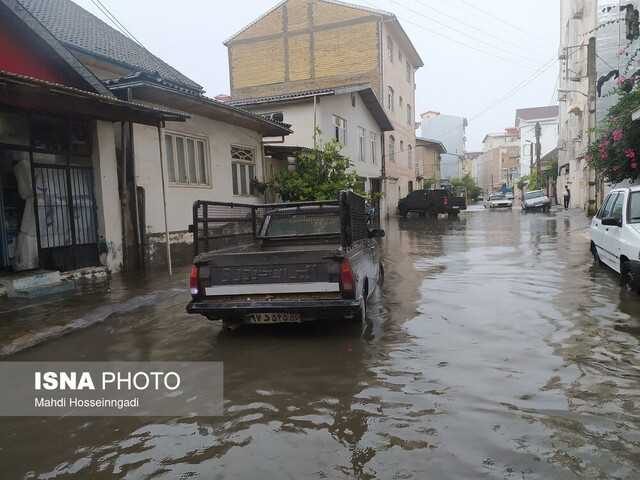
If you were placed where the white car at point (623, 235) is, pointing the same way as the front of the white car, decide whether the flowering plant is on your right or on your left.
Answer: on your left

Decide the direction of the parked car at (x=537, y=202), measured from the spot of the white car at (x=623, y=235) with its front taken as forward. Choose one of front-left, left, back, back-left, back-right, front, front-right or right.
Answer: back-left

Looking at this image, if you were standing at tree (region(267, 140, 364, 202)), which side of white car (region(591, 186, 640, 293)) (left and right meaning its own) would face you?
back

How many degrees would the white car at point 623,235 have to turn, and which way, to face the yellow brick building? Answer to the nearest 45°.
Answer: approximately 180°

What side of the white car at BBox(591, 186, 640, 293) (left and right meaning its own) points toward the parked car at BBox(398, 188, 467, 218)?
back

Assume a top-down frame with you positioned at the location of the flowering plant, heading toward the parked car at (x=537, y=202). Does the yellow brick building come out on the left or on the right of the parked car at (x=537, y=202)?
left

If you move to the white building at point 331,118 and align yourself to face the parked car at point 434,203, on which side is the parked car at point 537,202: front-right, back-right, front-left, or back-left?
front-right

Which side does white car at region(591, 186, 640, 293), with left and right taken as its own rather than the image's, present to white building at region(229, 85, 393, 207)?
back
